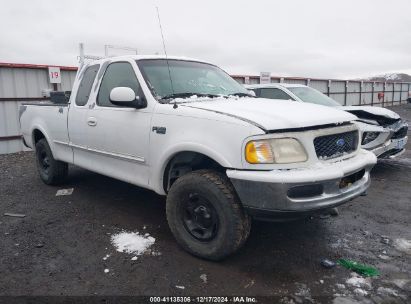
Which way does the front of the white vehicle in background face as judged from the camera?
facing the viewer and to the right of the viewer

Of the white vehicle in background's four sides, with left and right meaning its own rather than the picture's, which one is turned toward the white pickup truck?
right

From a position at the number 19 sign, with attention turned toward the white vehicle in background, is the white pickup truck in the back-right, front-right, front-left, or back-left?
front-right

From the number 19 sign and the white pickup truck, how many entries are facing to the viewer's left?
0

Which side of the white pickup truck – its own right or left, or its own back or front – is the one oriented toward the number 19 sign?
back

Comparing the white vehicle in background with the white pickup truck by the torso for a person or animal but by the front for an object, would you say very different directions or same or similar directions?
same or similar directions

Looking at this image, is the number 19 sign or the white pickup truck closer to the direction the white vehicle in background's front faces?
the white pickup truck

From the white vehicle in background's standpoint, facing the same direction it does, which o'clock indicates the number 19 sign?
The number 19 sign is roughly at 5 o'clock from the white vehicle in background.

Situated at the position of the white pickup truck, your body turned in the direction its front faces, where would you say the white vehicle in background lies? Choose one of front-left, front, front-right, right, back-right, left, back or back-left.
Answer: left

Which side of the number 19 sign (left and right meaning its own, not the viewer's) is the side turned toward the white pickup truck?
front

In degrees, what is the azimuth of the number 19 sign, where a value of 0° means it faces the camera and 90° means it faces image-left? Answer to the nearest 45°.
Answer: approximately 0°

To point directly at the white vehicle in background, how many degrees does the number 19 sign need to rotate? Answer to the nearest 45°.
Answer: approximately 45° to its left

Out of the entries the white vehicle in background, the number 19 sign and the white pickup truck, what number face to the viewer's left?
0
